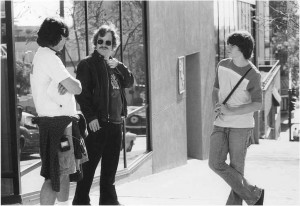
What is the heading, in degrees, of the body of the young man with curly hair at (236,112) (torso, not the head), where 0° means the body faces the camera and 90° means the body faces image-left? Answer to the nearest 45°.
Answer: approximately 45°

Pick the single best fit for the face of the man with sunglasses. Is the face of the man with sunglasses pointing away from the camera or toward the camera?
toward the camera

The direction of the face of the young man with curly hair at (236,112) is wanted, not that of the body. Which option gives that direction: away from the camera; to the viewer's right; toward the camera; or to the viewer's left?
to the viewer's left

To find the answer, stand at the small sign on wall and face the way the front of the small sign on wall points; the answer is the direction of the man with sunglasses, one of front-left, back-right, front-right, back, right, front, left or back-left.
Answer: front-right

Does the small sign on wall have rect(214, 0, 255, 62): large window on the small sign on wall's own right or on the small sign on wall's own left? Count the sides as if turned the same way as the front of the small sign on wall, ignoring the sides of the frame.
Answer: on the small sign on wall's own left

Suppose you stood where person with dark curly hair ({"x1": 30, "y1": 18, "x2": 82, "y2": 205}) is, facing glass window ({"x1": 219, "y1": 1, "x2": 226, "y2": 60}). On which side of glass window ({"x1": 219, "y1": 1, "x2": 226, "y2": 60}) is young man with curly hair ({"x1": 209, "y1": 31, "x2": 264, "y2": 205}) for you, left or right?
right

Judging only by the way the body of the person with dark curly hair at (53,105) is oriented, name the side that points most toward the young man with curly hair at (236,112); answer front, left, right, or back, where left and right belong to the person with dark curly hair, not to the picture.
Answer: front

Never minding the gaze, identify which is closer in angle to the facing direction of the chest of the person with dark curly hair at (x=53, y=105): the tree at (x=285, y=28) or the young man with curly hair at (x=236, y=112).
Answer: the young man with curly hair

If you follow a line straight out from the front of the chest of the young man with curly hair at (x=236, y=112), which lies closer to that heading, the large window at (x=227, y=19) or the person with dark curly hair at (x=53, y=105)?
the person with dark curly hair

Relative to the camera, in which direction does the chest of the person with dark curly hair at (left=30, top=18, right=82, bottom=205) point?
to the viewer's right

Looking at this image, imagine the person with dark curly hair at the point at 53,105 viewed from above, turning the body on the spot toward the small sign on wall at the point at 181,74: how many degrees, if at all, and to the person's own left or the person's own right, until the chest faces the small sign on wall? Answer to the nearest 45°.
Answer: approximately 90° to the person's own left

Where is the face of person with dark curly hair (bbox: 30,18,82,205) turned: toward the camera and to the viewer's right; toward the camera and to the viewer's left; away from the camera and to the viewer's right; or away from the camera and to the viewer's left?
away from the camera and to the viewer's right

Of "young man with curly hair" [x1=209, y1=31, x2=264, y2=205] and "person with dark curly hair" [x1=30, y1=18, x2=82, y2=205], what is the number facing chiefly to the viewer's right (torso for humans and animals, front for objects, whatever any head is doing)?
1
